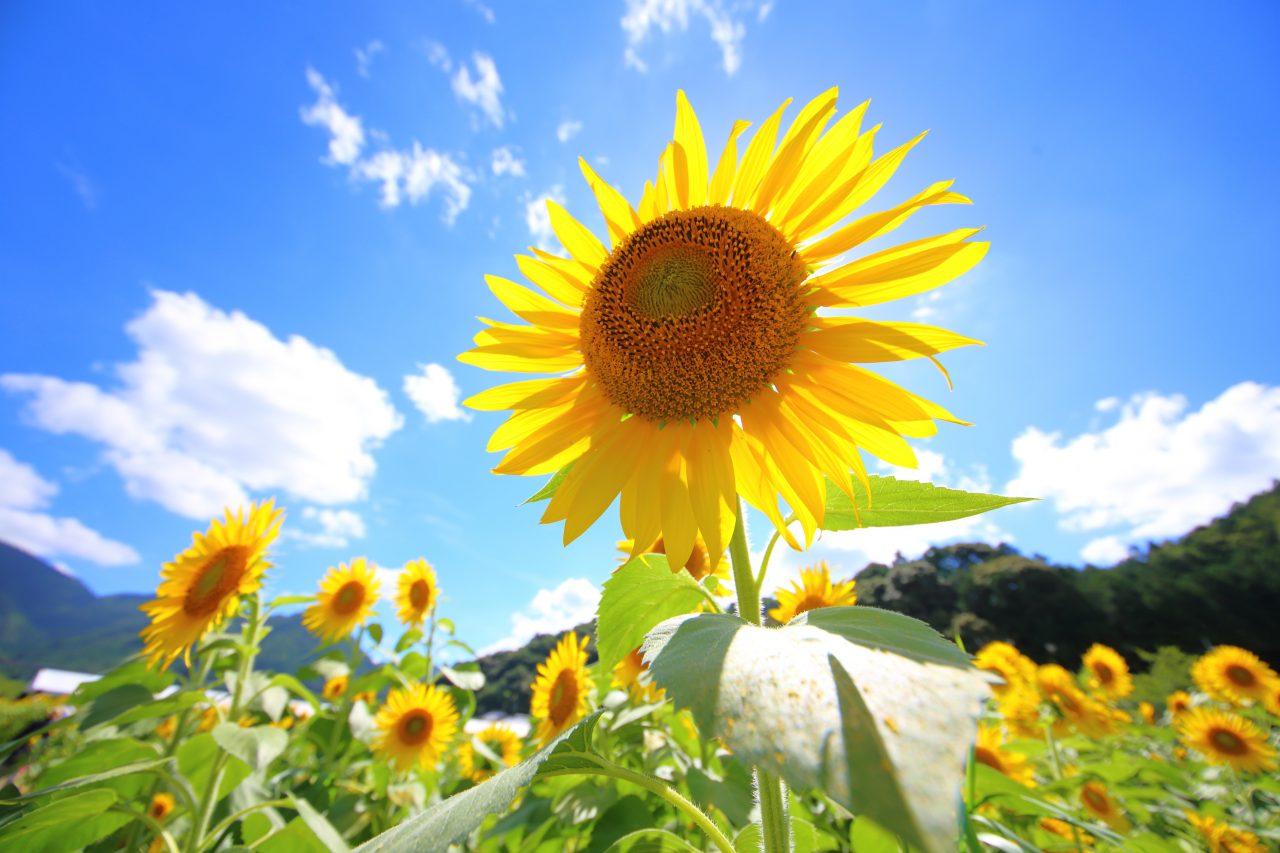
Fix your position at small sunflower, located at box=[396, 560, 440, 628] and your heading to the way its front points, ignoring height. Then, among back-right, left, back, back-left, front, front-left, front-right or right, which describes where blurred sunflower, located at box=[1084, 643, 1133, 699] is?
back-left

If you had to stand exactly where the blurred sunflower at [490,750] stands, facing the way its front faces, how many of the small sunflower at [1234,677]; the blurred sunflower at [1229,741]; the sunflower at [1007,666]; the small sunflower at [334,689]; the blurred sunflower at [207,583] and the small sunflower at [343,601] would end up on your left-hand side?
3

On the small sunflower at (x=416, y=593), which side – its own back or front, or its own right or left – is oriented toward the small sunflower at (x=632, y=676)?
left
